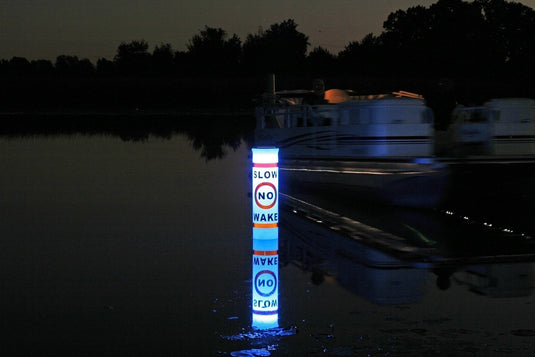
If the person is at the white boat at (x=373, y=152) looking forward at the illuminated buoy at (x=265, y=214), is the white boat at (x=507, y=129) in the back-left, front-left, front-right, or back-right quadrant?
back-left
